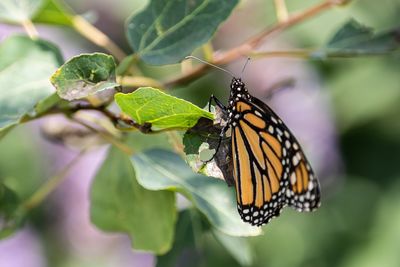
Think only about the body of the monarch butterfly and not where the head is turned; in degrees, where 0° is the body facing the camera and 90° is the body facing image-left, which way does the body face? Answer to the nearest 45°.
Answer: approximately 90°

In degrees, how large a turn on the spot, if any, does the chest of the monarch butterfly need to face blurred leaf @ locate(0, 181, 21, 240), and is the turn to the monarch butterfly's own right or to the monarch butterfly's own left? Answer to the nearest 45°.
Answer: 0° — it already faces it
